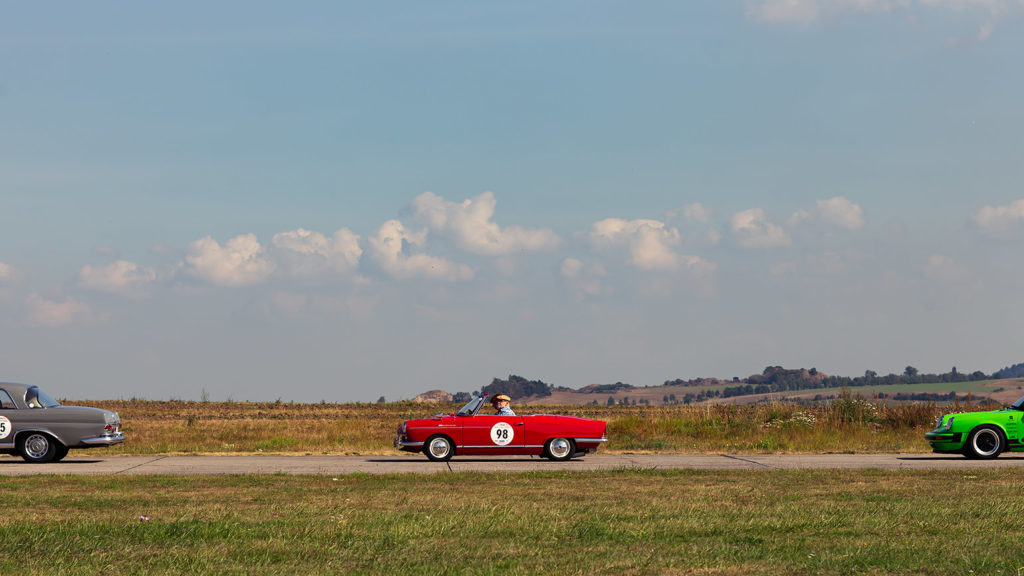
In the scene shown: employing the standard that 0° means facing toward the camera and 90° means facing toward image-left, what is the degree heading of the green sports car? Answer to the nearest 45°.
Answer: approximately 90°

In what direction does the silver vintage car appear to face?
to the viewer's left

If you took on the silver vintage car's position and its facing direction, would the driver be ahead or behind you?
behind

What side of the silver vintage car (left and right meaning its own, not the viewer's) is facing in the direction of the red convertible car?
back

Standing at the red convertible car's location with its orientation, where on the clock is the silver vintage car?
The silver vintage car is roughly at 12 o'clock from the red convertible car.

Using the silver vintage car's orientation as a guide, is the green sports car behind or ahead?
behind

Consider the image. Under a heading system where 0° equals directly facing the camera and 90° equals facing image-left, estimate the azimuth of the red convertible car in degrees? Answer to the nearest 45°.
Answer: approximately 90°

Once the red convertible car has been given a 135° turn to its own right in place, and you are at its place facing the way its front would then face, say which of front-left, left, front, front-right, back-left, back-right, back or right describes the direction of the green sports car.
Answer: front-right
